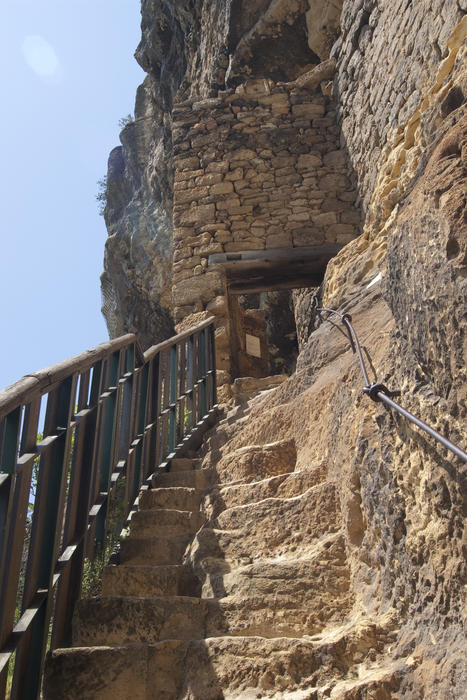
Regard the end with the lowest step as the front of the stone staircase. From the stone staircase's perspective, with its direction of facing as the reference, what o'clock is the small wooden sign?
The small wooden sign is roughly at 6 o'clock from the stone staircase.

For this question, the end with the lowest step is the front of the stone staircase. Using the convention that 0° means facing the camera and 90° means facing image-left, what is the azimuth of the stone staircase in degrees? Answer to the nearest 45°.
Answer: approximately 0°
